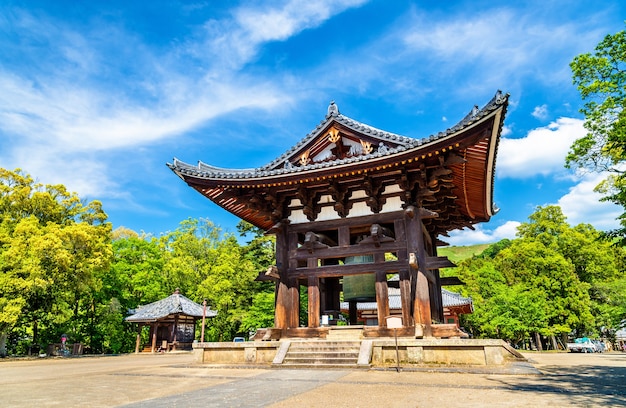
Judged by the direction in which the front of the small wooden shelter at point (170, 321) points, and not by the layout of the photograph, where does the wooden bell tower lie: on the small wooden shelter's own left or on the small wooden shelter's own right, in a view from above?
on the small wooden shelter's own left

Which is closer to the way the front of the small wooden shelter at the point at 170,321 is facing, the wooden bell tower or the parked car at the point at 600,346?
the wooden bell tower

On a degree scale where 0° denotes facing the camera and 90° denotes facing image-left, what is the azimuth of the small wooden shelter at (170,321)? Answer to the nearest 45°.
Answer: approximately 45°

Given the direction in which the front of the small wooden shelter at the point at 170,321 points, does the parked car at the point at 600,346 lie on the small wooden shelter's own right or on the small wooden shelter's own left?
on the small wooden shelter's own left

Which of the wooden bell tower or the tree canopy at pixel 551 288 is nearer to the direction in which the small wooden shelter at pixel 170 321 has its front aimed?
the wooden bell tower

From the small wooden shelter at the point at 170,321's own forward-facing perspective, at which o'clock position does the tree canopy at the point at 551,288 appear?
The tree canopy is roughly at 8 o'clock from the small wooden shelter.
